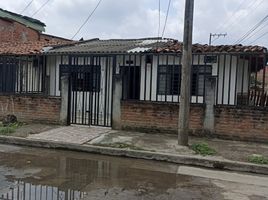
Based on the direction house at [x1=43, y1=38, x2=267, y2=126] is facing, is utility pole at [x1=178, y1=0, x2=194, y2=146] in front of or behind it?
in front

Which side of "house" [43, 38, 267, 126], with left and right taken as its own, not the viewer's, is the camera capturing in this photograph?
front
